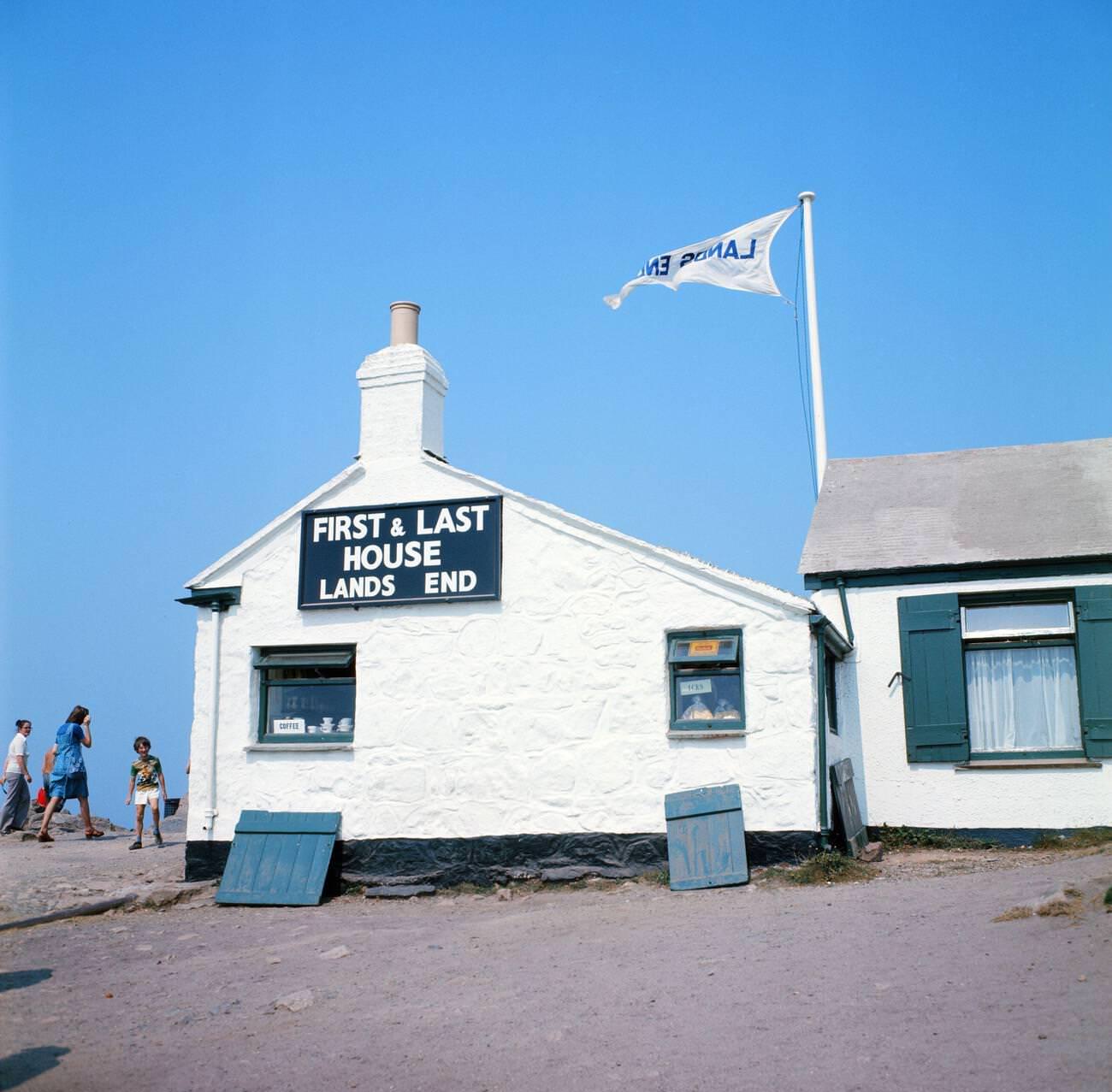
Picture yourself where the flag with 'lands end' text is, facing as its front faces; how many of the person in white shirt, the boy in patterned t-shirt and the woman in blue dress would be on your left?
3

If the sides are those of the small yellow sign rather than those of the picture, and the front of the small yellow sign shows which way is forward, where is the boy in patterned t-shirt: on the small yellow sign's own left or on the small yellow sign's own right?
on the small yellow sign's own right

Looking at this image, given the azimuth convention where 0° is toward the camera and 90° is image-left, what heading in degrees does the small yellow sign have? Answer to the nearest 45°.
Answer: approximately 0°

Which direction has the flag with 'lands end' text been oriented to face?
away from the camera

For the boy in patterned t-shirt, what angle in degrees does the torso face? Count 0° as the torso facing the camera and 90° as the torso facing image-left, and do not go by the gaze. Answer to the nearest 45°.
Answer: approximately 0°

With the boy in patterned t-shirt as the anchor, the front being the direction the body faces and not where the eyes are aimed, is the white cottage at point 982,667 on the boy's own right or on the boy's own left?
on the boy's own left

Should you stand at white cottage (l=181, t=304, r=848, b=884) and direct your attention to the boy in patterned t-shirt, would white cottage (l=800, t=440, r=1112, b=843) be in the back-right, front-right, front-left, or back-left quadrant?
back-right

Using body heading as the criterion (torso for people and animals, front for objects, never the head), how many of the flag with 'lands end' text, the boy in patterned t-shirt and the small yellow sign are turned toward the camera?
2

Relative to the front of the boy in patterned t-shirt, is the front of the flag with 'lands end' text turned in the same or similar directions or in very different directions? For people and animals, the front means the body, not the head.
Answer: very different directions
